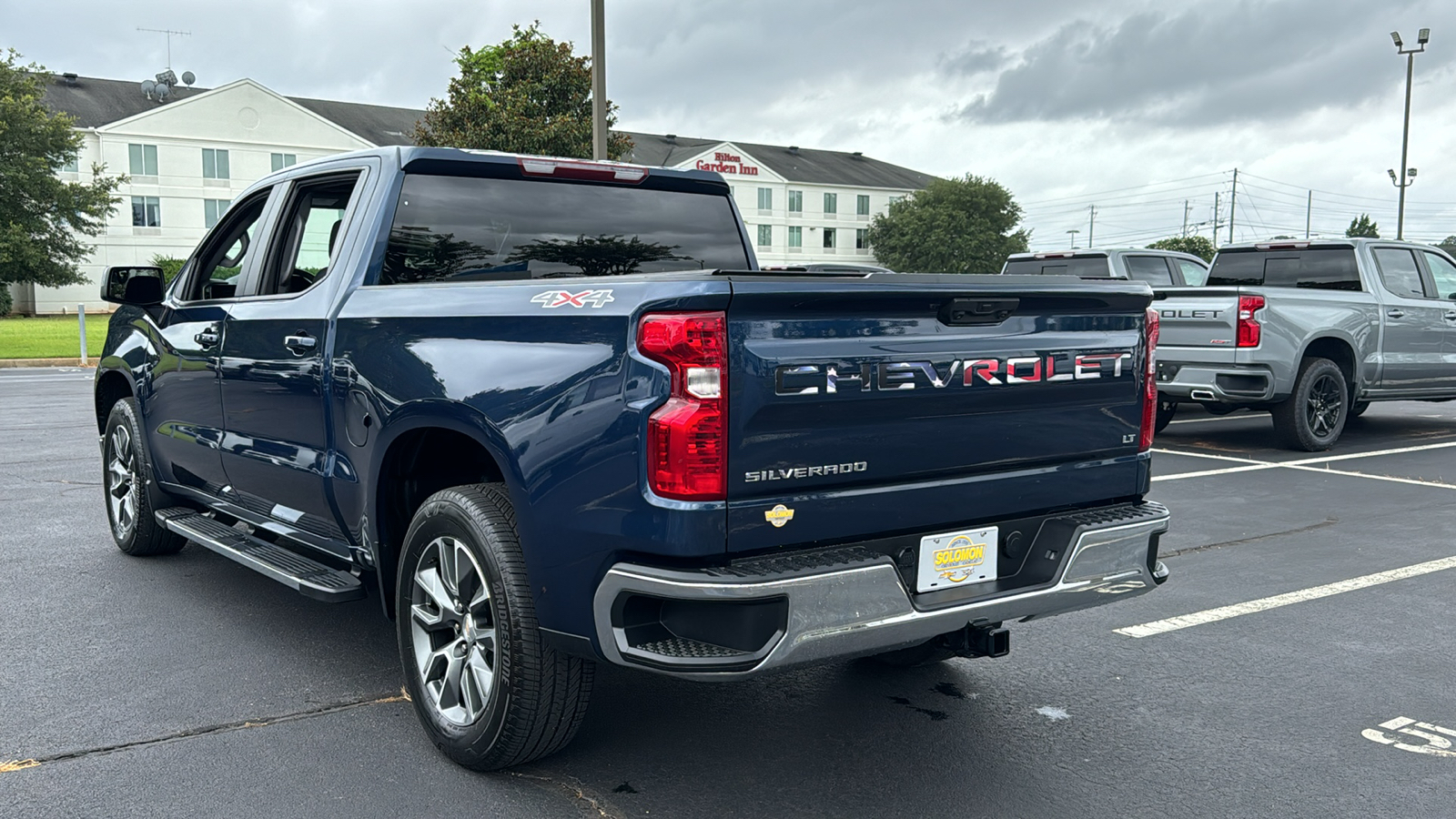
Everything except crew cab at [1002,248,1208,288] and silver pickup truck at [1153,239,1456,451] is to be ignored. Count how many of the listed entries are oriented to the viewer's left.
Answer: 0

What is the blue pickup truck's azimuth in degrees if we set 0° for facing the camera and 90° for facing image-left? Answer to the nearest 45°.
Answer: approximately 135°

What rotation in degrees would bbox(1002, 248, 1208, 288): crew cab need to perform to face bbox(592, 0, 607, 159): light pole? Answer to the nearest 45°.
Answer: approximately 135° to its left

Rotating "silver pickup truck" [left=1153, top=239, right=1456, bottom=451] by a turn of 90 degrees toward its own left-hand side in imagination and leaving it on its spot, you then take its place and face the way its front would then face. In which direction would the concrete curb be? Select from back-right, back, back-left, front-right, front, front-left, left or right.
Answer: front-left

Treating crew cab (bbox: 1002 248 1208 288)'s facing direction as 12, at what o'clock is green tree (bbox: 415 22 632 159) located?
The green tree is roughly at 9 o'clock from the crew cab.

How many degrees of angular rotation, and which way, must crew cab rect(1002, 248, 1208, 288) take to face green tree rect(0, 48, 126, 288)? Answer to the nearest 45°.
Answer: approximately 90° to its left

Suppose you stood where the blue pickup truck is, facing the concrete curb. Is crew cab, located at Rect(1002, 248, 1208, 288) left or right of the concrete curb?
right

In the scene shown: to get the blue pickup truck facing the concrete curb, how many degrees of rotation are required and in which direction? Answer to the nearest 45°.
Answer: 0° — it already faces it

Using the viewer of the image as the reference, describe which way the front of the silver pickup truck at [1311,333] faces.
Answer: facing away from the viewer and to the right of the viewer

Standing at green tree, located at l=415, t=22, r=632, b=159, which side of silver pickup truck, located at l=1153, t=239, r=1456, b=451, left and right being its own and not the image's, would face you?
left

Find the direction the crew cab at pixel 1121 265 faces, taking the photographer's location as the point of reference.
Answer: facing away from the viewer and to the right of the viewer

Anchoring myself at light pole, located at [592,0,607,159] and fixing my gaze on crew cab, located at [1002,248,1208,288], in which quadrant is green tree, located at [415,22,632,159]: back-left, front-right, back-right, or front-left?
back-left

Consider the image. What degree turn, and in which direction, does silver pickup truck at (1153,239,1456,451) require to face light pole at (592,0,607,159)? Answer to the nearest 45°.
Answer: approximately 135° to its left

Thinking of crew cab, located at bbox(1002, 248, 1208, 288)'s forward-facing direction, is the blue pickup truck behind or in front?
behind
